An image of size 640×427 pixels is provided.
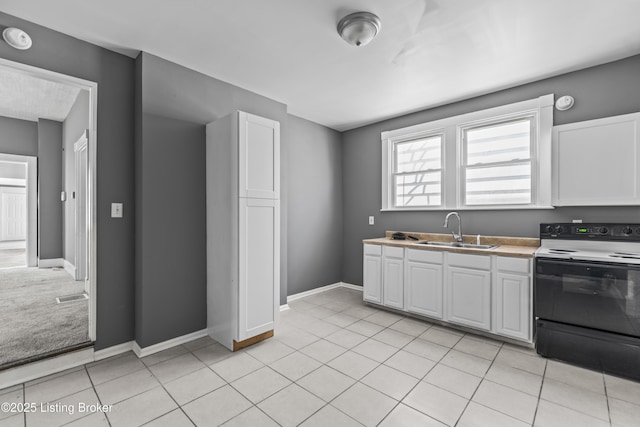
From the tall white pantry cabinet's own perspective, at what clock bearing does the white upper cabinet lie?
The white upper cabinet is roughly at 11 o'clock from the tall white pantry cabinet.

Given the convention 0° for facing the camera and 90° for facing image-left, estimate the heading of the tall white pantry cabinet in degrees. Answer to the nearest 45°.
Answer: approximately 315°

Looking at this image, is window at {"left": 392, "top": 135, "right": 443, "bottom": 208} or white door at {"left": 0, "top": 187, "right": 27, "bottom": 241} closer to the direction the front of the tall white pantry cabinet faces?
the window

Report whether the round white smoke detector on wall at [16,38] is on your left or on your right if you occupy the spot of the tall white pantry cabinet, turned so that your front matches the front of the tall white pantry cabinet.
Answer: on your right

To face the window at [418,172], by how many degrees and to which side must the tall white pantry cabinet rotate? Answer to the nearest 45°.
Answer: approximately 45° to its left

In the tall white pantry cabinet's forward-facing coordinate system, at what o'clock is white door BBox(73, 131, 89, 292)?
The white door is roughly at 6 o'clock from the tall white pantry cabinet.

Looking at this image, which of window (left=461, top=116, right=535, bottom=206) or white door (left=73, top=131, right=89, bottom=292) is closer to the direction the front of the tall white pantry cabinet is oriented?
the window

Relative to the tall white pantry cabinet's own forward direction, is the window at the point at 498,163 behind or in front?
in front

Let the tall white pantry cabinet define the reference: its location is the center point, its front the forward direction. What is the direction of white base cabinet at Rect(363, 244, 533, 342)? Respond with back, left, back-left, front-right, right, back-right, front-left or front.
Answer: front-left

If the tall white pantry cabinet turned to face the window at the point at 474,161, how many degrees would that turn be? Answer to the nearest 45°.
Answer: approximately 45° to its left

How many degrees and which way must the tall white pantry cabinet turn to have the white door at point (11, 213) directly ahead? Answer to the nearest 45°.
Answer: approximately 180°
